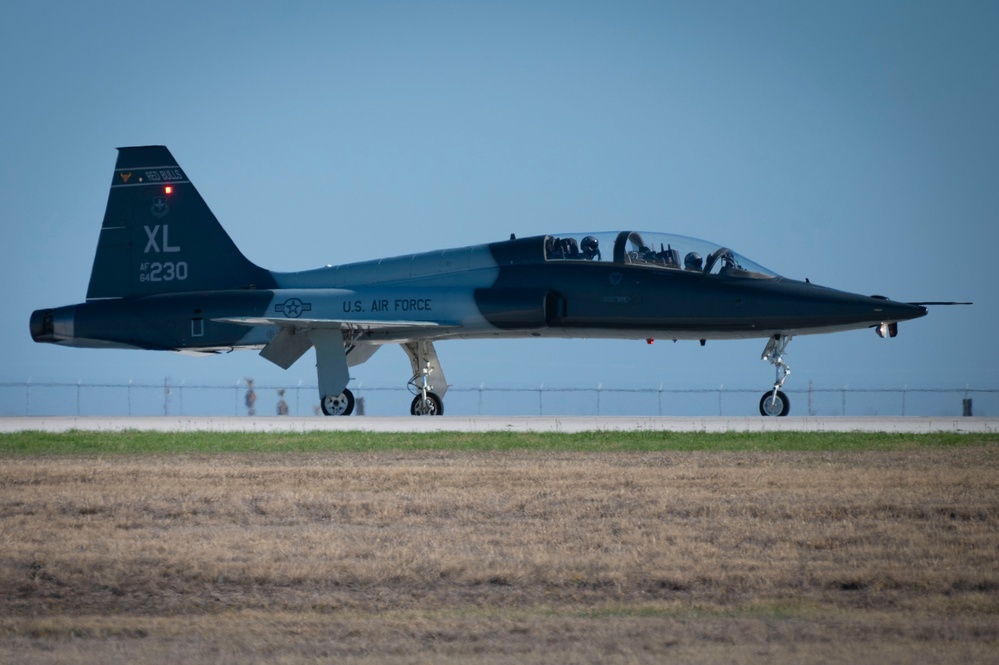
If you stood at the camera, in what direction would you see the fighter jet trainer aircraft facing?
facing to the right of the viewer
